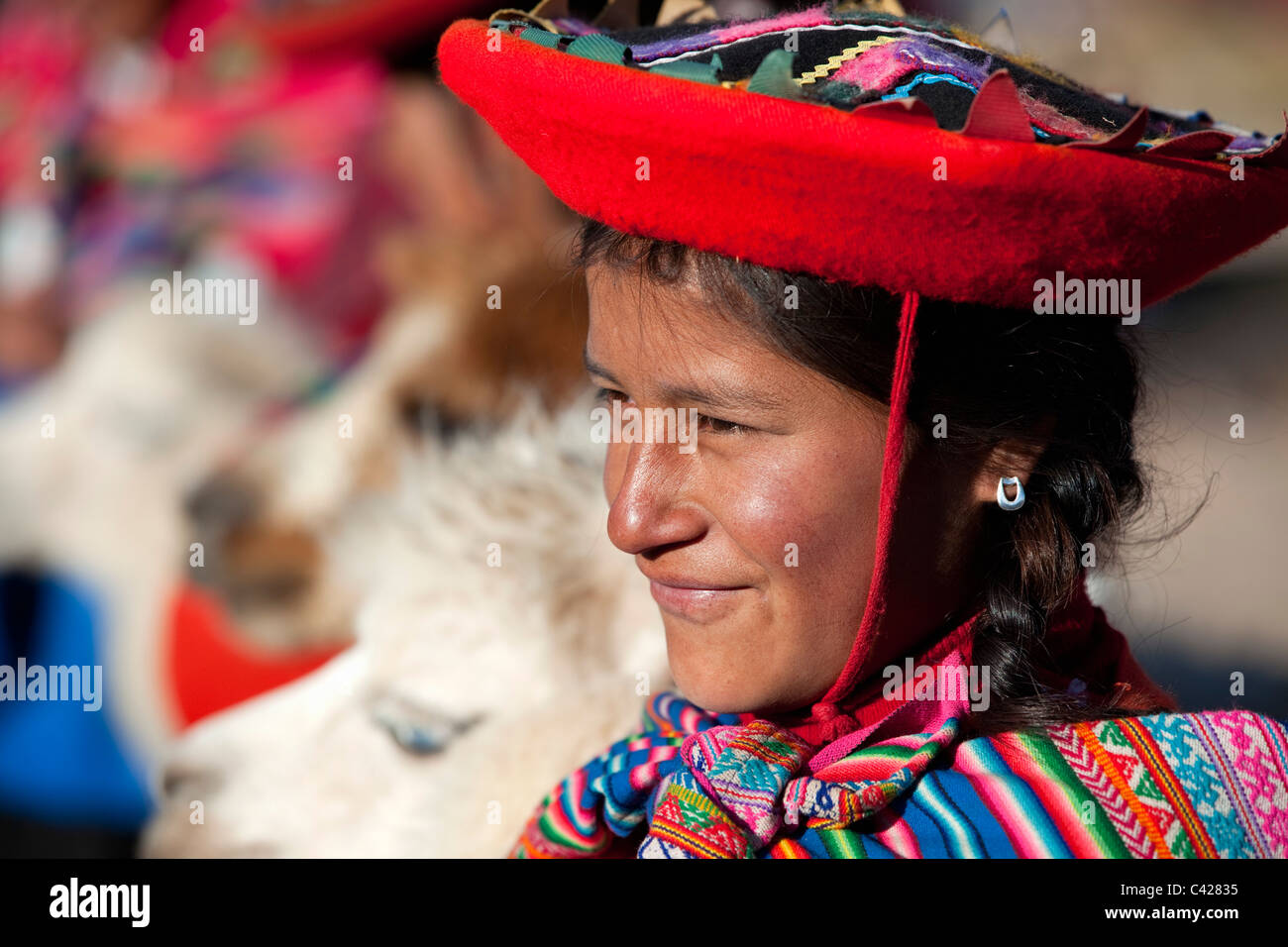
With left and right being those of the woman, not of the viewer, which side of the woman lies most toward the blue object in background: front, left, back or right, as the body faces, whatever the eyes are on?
right

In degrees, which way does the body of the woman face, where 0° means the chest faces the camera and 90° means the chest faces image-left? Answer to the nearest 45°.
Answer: approximately 45°

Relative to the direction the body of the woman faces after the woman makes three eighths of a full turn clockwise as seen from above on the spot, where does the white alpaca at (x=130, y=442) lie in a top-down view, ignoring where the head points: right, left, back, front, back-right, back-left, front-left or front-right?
front-left

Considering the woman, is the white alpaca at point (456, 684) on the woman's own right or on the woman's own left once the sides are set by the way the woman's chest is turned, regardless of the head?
on the woman's own right
